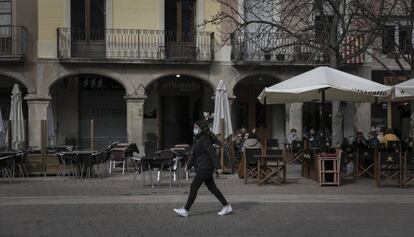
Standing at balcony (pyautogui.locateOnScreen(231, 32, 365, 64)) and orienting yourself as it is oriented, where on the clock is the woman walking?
The woman walking is roughly at 12 o'clock from the balcony.

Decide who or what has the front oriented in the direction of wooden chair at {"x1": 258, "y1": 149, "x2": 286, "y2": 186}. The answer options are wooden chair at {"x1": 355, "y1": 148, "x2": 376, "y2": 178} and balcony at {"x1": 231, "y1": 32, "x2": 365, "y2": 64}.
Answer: the balcony

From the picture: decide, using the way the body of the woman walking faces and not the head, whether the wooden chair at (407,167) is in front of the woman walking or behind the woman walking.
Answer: behind

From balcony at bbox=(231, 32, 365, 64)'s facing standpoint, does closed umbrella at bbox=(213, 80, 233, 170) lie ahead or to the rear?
ahead

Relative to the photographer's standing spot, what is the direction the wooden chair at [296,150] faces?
facing away from the viewer

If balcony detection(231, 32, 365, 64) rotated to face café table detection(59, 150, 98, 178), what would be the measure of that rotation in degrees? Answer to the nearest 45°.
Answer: approximately 45° to its right

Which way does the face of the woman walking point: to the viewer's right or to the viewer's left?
to the viewer's left

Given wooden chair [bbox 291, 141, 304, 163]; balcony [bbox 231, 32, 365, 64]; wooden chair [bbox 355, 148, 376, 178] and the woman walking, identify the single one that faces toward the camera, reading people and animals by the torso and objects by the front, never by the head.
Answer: the balcony

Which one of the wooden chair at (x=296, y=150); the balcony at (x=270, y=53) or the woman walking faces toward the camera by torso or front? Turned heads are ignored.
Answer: the balcony

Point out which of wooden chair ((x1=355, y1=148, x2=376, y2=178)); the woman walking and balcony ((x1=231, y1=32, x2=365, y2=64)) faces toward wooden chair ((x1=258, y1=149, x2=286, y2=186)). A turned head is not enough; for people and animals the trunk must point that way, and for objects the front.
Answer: the balcony

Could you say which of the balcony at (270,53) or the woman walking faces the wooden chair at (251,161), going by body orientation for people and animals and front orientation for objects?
the balcony
